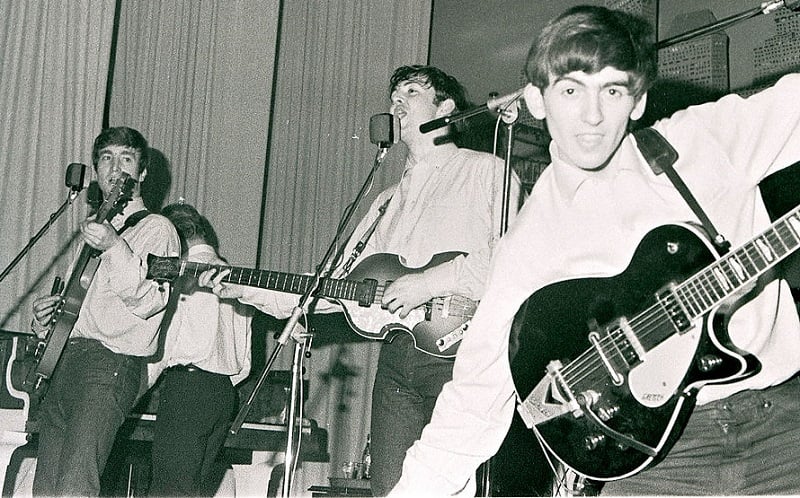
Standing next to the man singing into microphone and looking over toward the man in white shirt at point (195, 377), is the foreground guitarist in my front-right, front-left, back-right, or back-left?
back-left

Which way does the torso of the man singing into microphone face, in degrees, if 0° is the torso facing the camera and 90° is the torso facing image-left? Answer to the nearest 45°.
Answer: approximately 45°

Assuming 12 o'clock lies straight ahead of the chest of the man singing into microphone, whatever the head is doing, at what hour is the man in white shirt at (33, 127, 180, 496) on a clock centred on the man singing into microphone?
The man in white shirt is roughly at 2 o'clock from the man singing into microphone.

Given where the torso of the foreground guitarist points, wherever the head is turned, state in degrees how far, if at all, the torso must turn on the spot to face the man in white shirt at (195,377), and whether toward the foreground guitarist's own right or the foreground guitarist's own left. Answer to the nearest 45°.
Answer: approximately 135° to the foreground guitarist's own right

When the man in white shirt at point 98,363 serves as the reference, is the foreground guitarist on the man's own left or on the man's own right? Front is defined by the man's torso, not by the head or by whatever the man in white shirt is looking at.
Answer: on the man's own left

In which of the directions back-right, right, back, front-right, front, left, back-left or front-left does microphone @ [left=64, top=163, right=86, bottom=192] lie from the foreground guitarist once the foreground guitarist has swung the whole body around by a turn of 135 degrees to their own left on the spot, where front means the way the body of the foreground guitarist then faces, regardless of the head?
left
